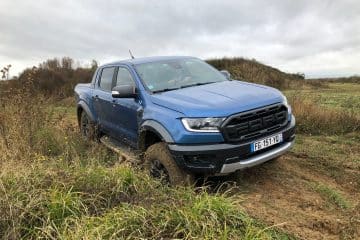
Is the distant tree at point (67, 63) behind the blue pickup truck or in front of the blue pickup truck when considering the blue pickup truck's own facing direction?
behind
